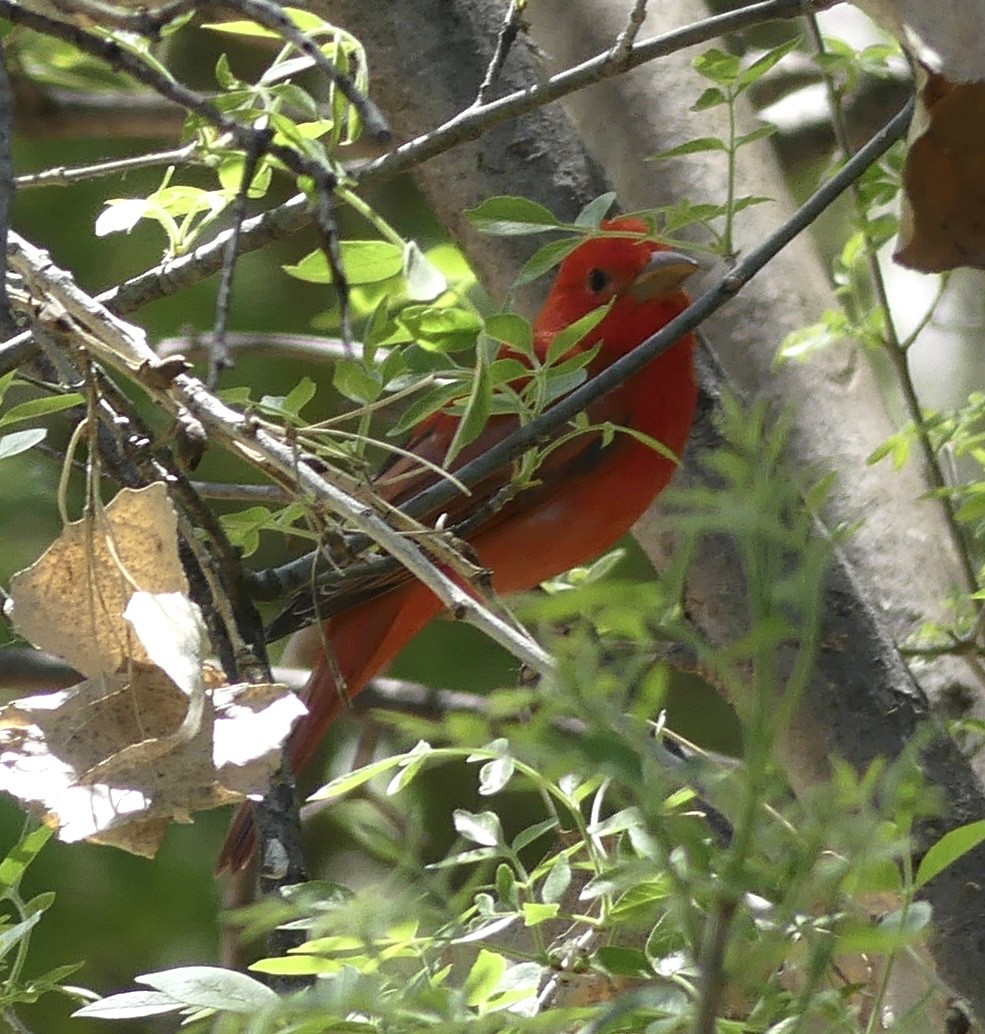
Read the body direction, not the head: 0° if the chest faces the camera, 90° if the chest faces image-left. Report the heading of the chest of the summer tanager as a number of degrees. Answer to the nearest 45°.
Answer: approximately 270°

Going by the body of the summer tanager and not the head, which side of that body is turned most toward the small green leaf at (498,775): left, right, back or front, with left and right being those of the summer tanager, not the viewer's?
right

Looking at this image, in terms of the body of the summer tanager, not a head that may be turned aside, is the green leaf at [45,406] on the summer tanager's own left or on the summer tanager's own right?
on the summer tanager's own right

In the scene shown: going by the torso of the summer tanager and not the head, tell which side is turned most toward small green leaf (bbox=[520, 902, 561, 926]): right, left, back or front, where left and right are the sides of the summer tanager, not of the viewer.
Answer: right

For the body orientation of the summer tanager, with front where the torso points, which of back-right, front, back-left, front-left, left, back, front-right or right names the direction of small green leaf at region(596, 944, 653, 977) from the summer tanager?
right
